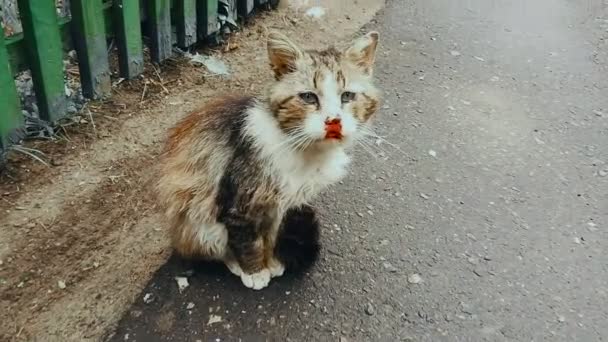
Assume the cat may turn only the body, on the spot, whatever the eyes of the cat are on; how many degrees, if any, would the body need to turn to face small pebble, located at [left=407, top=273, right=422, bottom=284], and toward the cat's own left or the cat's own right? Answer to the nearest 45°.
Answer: approximately 45° to the cat's own left

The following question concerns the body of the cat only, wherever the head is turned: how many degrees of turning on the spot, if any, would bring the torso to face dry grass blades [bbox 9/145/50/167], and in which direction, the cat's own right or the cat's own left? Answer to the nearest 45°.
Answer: approximately 180°

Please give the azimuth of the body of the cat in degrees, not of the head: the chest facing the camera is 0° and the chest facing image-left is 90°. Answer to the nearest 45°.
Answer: approximately 315°

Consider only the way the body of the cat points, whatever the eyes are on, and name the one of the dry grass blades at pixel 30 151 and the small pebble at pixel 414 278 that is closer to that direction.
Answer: the small pebble

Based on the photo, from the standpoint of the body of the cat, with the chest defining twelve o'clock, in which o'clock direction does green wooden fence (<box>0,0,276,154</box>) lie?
The green wooden fence is roughly at 6 o'clock from the cat.

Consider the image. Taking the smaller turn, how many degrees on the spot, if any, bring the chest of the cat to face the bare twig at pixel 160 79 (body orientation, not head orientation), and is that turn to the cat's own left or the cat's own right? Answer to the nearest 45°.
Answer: approximately 180°

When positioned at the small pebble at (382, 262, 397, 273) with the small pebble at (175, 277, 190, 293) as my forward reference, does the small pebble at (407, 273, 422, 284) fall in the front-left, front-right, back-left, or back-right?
back-left
